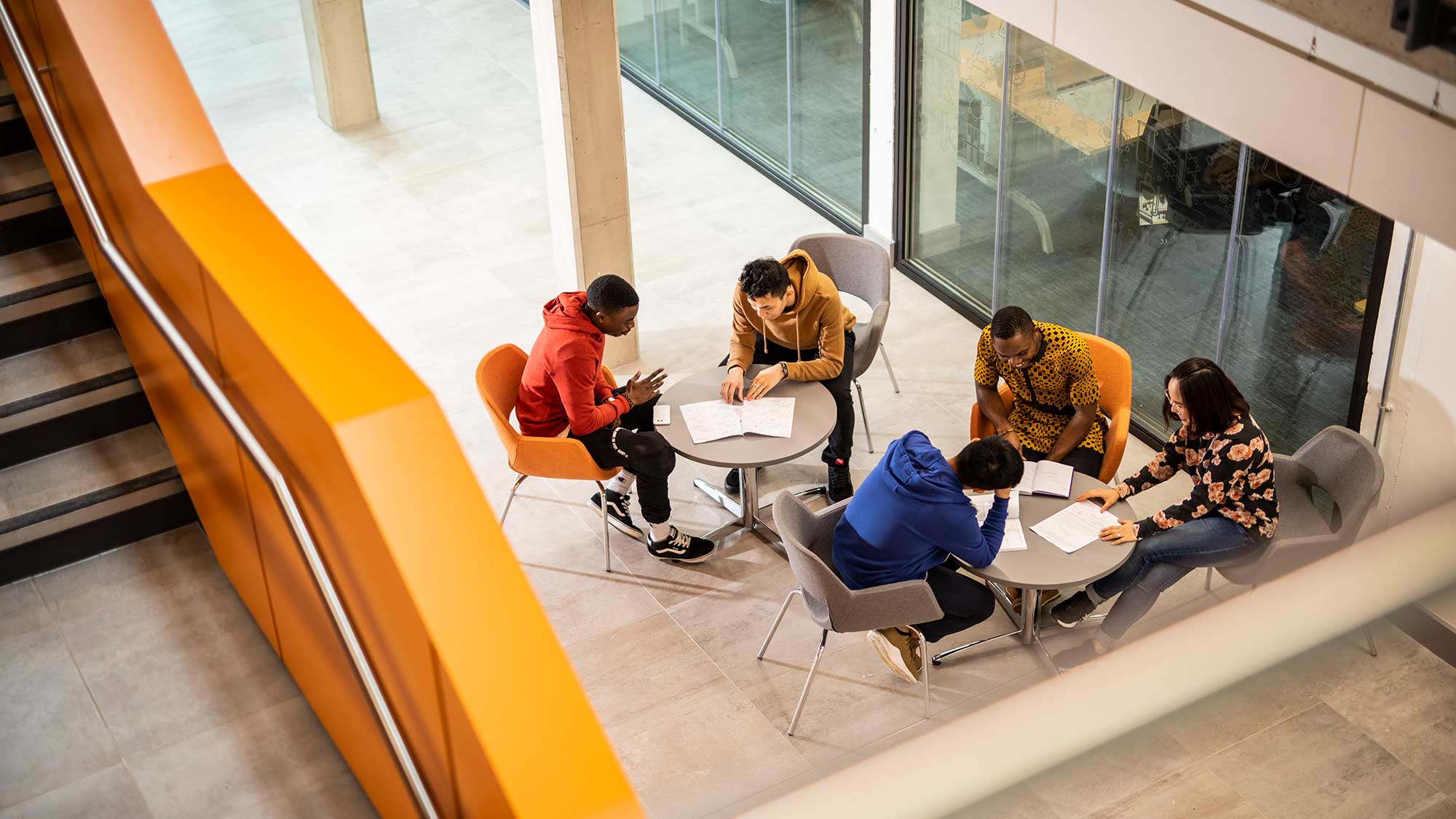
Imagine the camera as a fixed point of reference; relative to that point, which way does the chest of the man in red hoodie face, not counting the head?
to the viewer's right

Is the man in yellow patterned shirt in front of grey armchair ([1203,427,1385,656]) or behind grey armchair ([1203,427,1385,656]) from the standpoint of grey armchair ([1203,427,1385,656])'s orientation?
in front

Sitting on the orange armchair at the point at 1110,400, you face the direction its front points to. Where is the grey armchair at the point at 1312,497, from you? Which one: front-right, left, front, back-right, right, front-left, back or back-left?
left

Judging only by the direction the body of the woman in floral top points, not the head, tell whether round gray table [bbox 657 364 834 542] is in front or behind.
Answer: in front

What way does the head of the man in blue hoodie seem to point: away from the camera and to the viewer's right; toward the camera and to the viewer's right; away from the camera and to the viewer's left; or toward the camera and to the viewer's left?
away from the camera and to the viewer's right

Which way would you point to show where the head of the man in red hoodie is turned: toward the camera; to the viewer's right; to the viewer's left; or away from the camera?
to the viewer's right

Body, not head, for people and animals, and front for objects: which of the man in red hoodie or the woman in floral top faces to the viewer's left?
the woman in floral top

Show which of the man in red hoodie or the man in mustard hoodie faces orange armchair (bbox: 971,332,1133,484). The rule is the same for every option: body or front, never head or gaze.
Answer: the man in red hoodie

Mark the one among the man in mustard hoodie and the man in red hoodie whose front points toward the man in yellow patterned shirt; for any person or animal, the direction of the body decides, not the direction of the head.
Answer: the man in red hoodie

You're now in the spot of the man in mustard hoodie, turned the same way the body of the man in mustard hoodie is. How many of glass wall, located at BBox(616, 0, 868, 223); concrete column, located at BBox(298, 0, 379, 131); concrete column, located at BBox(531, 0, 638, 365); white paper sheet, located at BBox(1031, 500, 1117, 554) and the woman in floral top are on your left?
2

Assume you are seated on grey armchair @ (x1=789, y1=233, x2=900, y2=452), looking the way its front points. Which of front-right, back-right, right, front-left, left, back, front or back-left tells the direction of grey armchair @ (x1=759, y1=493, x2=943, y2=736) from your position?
front-left

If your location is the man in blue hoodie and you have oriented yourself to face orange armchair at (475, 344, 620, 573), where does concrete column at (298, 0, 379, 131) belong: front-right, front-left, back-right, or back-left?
front-right

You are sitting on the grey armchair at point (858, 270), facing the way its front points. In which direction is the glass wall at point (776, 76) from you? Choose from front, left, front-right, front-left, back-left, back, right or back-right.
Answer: back-right

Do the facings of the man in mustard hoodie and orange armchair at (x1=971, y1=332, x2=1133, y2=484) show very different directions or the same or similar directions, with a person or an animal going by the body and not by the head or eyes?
same or similar directions

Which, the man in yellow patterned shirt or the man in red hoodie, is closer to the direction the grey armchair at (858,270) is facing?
the man in red hoodie

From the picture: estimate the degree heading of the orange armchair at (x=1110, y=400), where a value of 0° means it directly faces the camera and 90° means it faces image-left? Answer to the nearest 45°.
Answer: approximately 45°

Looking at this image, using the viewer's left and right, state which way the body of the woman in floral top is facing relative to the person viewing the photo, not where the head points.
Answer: facing to the left of the viewer

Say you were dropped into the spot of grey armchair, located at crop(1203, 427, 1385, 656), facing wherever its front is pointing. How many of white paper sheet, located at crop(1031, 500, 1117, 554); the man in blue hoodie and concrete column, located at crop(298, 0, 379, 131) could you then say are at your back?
0

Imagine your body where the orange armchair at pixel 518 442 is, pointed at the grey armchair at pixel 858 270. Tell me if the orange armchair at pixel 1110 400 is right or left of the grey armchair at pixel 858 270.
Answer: right

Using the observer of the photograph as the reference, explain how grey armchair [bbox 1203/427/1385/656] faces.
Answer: facing to the left of the viewer

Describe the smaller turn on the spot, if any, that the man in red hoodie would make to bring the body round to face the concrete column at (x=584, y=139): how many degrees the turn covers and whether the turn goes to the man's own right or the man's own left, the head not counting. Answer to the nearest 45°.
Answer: approximately 90° to the man's own left

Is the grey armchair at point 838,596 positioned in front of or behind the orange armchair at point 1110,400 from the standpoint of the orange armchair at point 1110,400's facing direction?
in front
